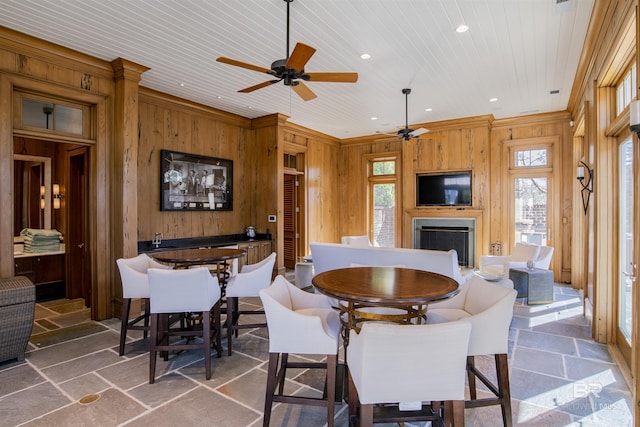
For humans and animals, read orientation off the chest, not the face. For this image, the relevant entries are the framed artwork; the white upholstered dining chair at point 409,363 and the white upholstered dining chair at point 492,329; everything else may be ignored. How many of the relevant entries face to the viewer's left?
1

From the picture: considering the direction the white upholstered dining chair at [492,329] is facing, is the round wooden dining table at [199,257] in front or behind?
in front

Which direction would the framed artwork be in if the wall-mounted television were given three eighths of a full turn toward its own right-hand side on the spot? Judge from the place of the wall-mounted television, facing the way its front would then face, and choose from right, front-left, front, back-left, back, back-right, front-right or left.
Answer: left

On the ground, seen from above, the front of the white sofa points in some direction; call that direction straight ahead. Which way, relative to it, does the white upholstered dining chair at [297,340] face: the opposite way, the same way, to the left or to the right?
to the right

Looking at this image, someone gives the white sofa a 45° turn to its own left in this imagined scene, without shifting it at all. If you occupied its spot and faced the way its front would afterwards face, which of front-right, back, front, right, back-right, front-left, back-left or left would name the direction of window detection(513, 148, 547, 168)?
right

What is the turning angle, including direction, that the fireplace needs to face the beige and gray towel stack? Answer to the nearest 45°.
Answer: approximately 45° to its right

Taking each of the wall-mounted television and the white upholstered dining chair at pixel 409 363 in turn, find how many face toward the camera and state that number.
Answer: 1

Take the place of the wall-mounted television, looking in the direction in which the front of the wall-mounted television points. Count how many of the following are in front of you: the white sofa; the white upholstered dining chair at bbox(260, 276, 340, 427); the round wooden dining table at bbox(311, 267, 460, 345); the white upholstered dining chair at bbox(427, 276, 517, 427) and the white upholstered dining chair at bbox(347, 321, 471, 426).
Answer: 5

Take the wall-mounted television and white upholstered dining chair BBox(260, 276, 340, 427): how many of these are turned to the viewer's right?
1

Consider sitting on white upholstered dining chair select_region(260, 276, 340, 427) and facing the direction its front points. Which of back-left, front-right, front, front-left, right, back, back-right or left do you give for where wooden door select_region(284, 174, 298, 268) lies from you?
left

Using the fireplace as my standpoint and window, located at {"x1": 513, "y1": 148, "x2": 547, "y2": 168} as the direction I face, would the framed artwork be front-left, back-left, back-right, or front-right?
back-right

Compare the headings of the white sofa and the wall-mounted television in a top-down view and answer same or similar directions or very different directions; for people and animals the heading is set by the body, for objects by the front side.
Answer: very different directions

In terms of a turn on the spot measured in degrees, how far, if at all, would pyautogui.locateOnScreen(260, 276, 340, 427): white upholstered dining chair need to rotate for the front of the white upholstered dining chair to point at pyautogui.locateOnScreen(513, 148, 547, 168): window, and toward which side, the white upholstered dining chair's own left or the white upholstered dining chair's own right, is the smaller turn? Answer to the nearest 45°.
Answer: approximately 45° to the white upholstered dining chair's own left

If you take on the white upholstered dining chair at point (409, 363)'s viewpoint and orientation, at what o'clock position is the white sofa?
The white sofa is roughly at 12 o'clock from the white upholstered dining chair.

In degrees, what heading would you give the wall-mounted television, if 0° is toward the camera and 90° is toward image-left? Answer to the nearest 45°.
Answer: approximately 0°

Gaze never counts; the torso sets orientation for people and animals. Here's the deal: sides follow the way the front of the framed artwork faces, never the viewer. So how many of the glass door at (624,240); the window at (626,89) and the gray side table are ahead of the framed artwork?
3

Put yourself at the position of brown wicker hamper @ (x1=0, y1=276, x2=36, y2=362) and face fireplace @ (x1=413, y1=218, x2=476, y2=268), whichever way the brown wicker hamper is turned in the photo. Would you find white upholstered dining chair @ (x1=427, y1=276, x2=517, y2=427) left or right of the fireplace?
right

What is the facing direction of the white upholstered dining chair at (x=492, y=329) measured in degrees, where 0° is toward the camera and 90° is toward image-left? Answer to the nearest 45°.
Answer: approximately 90°

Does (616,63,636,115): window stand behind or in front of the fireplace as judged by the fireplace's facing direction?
in front

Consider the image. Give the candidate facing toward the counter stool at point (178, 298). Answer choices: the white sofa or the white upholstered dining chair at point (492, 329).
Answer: the white upholstered dining chair

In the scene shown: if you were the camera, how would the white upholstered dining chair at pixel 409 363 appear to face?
facing away from the viewer
